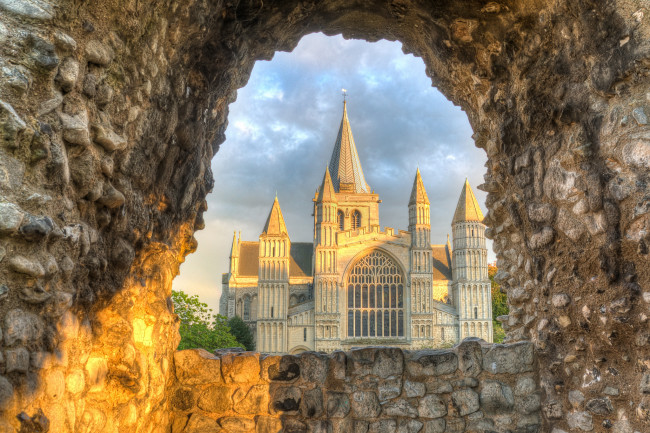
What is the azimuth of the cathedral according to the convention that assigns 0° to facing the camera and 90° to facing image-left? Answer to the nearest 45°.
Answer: approximately 0°

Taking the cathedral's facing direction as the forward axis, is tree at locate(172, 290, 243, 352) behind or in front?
in front

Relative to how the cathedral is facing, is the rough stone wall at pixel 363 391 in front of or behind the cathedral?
in front

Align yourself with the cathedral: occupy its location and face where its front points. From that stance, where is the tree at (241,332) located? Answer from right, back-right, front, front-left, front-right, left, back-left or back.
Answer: right

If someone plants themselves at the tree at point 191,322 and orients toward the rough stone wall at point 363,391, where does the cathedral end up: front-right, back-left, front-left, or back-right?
back-left
